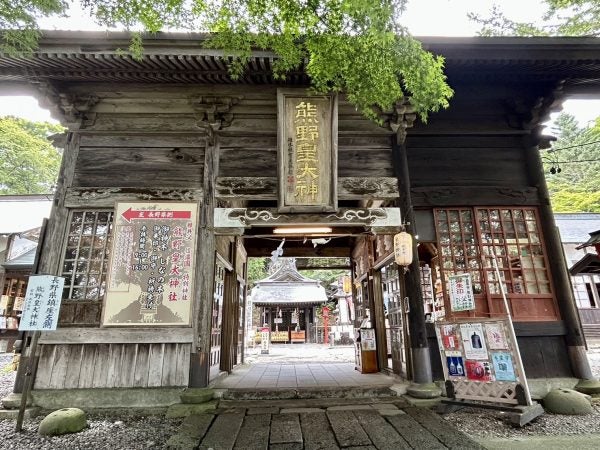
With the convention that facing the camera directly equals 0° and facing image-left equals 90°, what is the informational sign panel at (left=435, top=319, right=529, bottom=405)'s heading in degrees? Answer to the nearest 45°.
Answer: approximately 0°

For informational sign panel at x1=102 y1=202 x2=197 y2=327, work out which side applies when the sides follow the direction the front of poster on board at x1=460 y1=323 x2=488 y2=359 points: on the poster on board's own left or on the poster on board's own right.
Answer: on the poster on board's own right

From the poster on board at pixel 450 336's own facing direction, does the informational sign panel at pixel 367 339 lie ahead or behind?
behind

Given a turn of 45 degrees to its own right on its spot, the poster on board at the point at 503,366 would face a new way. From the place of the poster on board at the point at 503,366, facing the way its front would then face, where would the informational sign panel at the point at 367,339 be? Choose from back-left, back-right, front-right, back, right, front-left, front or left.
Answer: right

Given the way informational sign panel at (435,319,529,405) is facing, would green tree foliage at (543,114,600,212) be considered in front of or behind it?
behind

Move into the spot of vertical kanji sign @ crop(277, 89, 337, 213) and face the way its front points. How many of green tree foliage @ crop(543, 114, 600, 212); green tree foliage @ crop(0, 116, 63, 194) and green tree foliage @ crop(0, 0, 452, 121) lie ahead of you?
1

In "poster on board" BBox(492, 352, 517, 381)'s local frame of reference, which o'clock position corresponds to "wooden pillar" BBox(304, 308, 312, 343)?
The wooden pillar is roughly at 5 o'clock from the poster on board.

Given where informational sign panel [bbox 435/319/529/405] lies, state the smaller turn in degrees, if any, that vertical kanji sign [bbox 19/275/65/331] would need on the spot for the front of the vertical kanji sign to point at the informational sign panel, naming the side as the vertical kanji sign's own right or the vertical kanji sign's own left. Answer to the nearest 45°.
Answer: approximately 45° to the vertical kanji sign's own left

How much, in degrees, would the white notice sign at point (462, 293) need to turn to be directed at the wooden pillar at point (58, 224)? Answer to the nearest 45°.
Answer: approximately 45° to its right
